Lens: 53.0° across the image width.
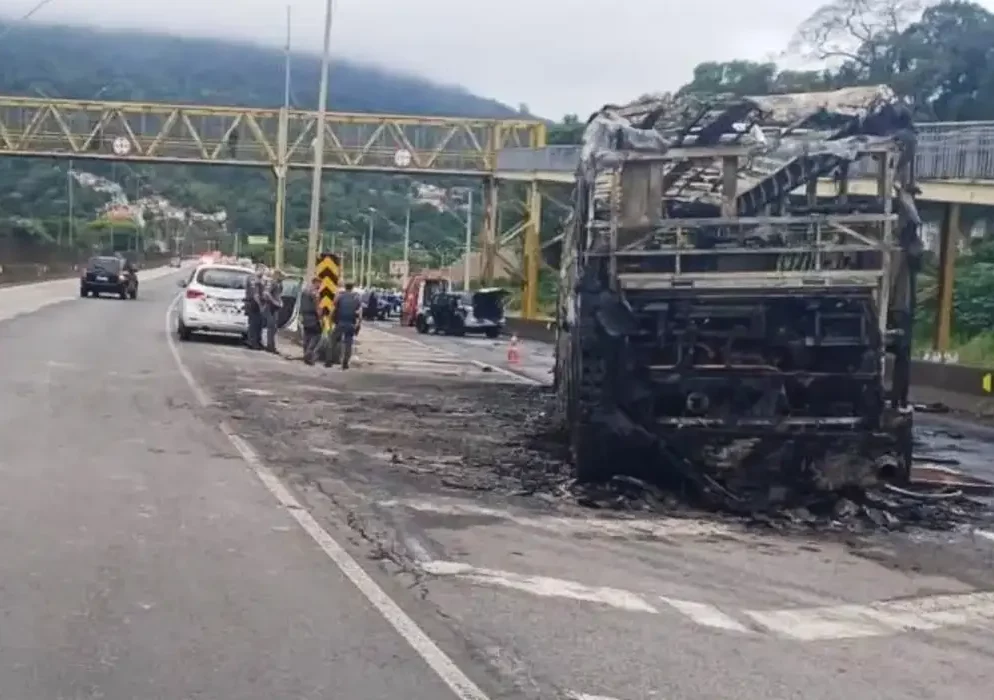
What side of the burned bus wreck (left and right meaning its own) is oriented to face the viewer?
back

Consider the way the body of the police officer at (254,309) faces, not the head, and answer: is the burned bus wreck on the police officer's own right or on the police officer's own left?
on the police officer's own right

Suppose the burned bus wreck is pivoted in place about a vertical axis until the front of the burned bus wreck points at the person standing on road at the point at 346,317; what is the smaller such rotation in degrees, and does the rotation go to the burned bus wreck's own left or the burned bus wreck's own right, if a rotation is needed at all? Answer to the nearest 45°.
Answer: approximately 45° to the burned bus wreck's own left

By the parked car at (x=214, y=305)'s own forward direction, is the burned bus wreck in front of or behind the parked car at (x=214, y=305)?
behind

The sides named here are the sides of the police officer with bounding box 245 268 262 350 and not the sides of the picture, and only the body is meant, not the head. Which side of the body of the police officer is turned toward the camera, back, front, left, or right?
right

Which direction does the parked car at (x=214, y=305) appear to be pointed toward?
away from the camera

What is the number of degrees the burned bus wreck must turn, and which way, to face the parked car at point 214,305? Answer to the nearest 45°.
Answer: approximately 45° to its left

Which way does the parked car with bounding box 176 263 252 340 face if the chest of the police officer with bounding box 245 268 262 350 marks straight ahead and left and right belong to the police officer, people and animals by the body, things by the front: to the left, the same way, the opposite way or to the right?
to the left

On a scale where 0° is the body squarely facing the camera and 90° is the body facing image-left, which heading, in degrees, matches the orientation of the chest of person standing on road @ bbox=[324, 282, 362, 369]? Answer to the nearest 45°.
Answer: approximately 180°
